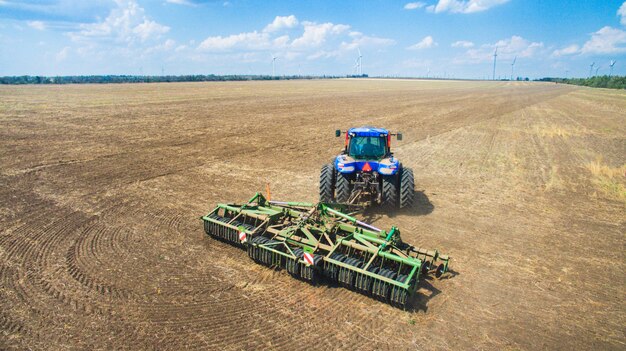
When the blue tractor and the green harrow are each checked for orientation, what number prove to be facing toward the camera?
0

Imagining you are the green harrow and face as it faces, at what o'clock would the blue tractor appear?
The blue tractor is roughly at 11 o'clock from the green harrow.

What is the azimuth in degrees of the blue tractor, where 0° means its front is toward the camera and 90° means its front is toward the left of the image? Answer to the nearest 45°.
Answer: approximately 180°

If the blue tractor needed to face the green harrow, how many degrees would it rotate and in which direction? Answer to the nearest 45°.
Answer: approximately 180°

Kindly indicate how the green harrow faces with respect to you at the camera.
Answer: facing away from the viewer and to the right of the viewer
